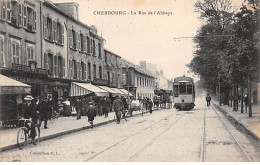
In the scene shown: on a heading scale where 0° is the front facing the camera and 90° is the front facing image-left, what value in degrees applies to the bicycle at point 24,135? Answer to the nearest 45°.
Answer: approximately 45°

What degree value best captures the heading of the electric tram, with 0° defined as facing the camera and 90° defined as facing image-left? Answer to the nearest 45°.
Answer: approximately 0°

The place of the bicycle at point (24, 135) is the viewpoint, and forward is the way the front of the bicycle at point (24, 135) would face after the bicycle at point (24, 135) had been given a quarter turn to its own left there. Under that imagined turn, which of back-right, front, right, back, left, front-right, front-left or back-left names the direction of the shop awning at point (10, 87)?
back-left

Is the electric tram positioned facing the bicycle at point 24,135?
yes

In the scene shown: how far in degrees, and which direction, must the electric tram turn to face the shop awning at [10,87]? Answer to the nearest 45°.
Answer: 0° — it already faces it
